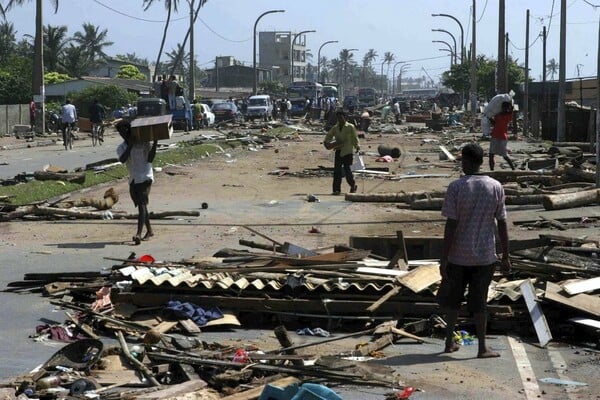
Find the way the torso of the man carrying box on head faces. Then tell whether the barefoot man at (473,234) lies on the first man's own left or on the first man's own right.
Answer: on the first man's own left

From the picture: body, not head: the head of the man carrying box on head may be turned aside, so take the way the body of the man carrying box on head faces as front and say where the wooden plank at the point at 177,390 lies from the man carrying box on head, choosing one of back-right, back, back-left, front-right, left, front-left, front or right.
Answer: front-left

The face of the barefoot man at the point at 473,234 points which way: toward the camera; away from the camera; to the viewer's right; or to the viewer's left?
away from the camera

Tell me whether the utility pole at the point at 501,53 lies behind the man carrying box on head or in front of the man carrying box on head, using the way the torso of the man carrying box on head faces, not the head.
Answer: behind

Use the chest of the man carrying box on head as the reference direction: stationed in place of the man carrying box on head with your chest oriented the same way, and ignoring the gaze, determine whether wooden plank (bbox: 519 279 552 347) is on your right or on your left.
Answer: on your left

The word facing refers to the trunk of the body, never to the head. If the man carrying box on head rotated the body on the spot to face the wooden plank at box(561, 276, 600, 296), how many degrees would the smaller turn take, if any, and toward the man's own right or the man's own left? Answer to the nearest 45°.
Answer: approximately 90° to the man's own left

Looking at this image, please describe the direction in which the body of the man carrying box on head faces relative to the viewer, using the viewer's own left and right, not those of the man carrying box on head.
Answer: facing the viewer and to the left of the viewer

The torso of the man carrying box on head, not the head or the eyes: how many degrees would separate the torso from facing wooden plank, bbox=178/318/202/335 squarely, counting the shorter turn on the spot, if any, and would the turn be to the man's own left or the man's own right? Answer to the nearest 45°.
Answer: approximately 45° to the man's own left

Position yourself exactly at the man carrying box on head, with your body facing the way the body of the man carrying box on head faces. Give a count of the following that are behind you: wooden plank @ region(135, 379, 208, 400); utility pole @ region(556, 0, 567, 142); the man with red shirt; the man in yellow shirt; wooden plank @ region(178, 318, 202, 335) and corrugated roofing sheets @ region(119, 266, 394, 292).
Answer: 3

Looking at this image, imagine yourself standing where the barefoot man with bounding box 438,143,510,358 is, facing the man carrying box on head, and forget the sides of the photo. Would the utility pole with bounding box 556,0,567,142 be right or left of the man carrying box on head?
right

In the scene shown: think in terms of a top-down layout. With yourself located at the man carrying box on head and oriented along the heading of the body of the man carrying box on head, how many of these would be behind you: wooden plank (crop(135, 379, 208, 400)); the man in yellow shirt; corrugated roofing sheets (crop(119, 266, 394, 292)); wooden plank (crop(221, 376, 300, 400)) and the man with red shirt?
2

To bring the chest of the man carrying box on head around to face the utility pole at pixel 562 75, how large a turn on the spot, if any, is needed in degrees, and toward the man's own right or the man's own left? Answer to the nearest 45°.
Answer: approximately 180°

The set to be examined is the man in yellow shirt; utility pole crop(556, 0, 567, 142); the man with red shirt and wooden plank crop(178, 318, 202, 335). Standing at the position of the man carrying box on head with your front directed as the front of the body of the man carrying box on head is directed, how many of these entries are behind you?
3

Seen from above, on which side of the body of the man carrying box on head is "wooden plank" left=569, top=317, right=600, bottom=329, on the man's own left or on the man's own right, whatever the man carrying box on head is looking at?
on the man's own left
